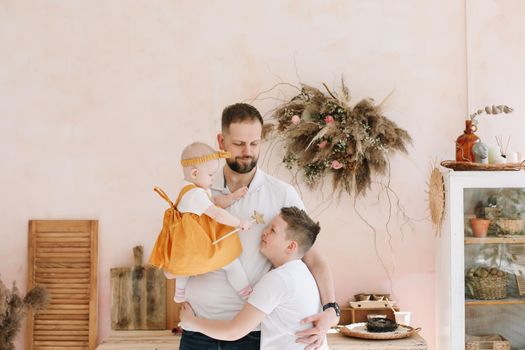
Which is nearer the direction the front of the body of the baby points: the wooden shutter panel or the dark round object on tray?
the dark round object on tray

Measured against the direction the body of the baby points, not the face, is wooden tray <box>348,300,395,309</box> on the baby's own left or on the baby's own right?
on the baby's own left

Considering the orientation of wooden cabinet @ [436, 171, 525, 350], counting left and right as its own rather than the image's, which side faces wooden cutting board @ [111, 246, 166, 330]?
right

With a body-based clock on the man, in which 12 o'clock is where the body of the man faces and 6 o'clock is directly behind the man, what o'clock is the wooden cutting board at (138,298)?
The wooden cutting board is roughly at 5 o'clock from the man.

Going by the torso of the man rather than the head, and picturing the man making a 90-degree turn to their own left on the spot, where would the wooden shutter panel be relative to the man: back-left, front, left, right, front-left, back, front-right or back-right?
back-left

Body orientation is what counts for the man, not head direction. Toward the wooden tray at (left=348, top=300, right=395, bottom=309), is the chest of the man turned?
no

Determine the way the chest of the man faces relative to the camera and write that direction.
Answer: toward the camera

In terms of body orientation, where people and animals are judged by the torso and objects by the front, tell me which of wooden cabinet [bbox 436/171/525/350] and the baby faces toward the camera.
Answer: the wooden cabinet

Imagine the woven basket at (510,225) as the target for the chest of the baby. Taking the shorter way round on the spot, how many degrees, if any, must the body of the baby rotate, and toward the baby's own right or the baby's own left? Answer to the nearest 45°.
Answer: approximately 45° to the baby's own left

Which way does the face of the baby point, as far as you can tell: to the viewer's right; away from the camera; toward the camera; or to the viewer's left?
to the viewer's right

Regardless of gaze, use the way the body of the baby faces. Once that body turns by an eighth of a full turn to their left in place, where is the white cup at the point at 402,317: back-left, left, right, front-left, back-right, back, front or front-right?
front

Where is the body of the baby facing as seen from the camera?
to the viewer's right

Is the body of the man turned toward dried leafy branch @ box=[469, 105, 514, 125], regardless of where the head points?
no

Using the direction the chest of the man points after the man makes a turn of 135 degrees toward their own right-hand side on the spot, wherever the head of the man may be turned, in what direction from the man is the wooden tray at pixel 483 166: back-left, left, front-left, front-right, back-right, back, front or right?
right

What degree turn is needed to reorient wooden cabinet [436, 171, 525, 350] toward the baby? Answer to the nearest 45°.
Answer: approximately 45° to its right

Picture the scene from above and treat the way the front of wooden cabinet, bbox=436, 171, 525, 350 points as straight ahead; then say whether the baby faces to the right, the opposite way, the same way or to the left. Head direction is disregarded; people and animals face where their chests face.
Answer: to the left
